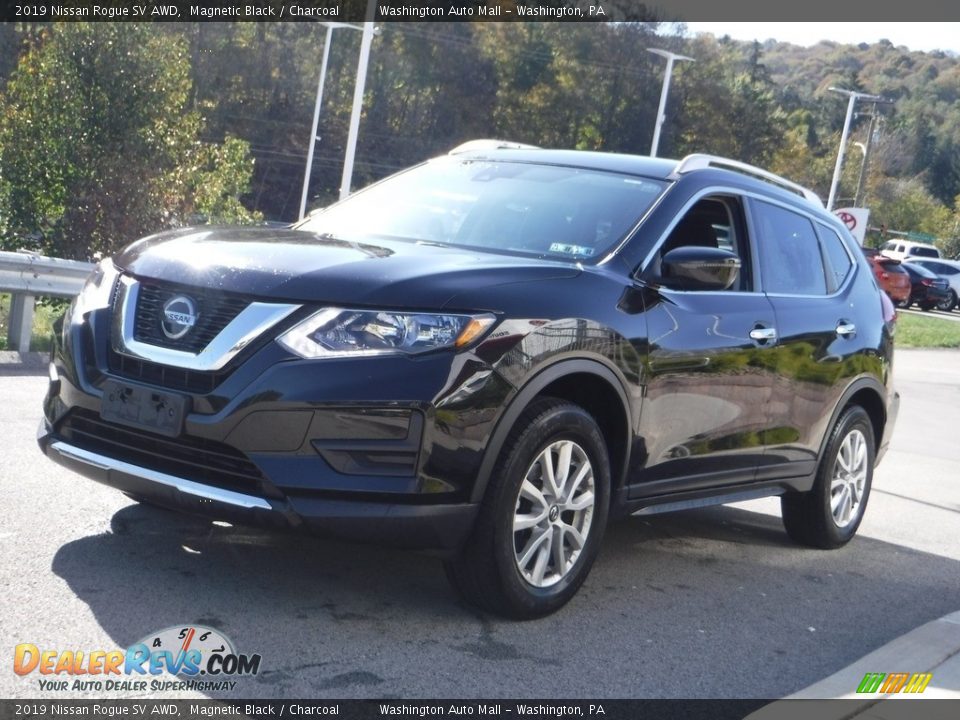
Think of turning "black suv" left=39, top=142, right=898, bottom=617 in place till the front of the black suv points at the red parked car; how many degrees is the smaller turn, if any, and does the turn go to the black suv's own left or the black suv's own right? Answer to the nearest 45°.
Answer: approximately 135° to the black suv's own right

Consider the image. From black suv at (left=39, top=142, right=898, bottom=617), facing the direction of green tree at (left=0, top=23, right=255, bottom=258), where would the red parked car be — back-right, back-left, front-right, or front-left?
front-right

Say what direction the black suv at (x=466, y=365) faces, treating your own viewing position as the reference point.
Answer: facing the viewer and to the left of the viewer

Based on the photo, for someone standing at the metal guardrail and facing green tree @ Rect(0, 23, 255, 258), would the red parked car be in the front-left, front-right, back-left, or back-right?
front-right

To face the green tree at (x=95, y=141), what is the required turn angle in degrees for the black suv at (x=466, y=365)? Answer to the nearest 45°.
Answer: approximately 135° to its right

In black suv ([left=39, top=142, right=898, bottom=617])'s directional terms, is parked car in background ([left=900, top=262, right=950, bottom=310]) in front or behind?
behind

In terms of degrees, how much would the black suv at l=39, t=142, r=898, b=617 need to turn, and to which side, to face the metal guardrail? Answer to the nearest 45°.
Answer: approximately 90° to its right
